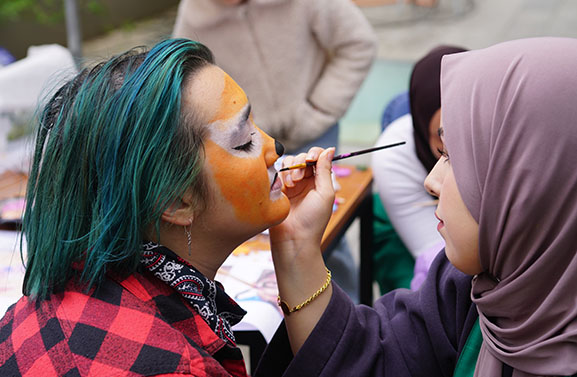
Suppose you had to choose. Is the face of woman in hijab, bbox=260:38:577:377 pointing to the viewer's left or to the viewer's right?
to the viewer's left

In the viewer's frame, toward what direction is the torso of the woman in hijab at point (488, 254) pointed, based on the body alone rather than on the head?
to the viewer's left

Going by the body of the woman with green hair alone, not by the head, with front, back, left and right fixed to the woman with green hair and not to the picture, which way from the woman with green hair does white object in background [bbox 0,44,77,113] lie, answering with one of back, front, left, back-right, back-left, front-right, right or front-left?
left

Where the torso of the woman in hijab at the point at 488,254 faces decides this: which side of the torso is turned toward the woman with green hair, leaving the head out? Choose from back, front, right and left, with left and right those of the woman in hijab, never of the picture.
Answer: front

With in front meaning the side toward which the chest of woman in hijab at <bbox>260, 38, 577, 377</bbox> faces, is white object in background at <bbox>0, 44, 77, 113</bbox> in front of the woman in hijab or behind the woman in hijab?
in front

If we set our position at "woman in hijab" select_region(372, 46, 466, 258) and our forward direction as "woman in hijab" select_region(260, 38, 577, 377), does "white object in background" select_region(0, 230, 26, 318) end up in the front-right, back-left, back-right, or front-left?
front-right

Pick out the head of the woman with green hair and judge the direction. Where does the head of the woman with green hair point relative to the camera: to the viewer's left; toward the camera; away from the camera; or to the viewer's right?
to the viewer's right

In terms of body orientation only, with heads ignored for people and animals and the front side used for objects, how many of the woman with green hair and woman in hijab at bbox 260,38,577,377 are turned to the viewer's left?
1

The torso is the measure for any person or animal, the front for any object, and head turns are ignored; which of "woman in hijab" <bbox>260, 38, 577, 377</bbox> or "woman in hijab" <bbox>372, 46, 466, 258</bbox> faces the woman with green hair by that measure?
"woman in hijab" <bbox>260, 38, 577, 377</bbox>

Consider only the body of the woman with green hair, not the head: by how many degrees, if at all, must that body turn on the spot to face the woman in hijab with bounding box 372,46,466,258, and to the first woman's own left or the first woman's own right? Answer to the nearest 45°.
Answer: approximately 45° to the first woman's own left

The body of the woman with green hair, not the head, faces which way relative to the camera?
to the viewer's right

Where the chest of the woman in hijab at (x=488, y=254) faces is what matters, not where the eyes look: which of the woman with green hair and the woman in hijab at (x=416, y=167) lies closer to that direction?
the woman with green hair
